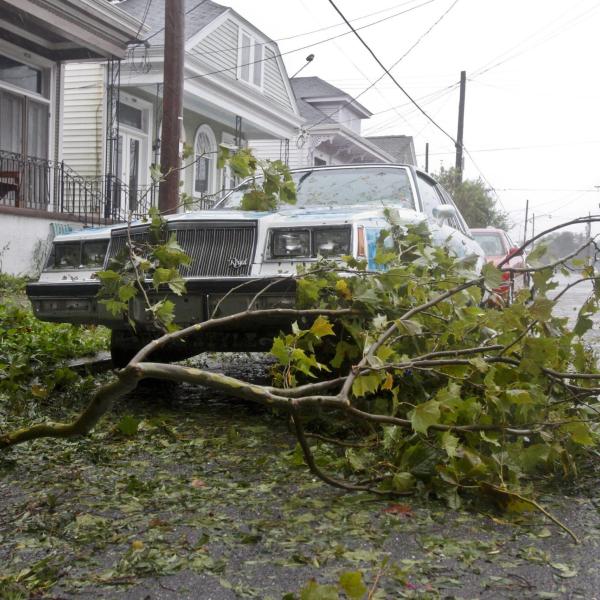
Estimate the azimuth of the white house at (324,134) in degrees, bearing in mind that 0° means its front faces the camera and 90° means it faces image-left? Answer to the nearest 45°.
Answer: approximately 315°

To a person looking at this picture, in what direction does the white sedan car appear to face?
facing the viewer and to the left of the viewer

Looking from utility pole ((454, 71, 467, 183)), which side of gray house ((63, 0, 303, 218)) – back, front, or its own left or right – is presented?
left

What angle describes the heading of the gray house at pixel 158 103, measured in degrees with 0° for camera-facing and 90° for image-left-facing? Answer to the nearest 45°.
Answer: approximately 315°

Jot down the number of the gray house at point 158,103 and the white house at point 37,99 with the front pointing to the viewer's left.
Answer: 0

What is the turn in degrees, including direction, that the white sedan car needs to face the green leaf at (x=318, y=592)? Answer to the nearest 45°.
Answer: approximately 45° to its left

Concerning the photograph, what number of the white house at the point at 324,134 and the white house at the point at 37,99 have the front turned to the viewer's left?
0

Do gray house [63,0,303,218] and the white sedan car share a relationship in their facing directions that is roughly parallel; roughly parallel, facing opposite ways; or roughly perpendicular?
roughly perpendicular

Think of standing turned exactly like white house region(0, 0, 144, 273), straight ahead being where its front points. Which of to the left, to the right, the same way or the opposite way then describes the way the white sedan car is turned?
to the right

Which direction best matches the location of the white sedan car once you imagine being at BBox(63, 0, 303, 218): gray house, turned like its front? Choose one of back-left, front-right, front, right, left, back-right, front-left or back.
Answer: front-right

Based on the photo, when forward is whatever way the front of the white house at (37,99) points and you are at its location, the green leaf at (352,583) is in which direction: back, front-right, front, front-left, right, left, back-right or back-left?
front-right
